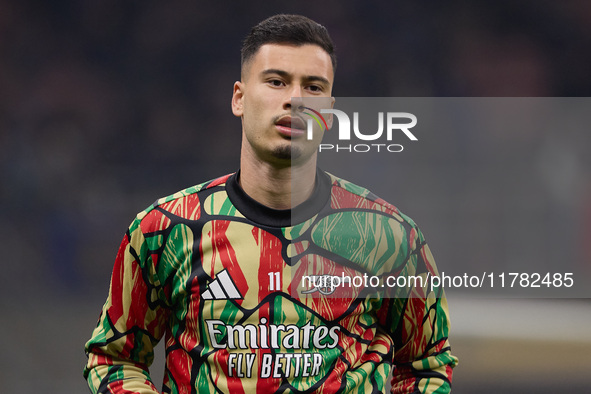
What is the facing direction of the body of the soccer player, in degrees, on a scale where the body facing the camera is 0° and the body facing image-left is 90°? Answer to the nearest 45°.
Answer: approximately 0°
